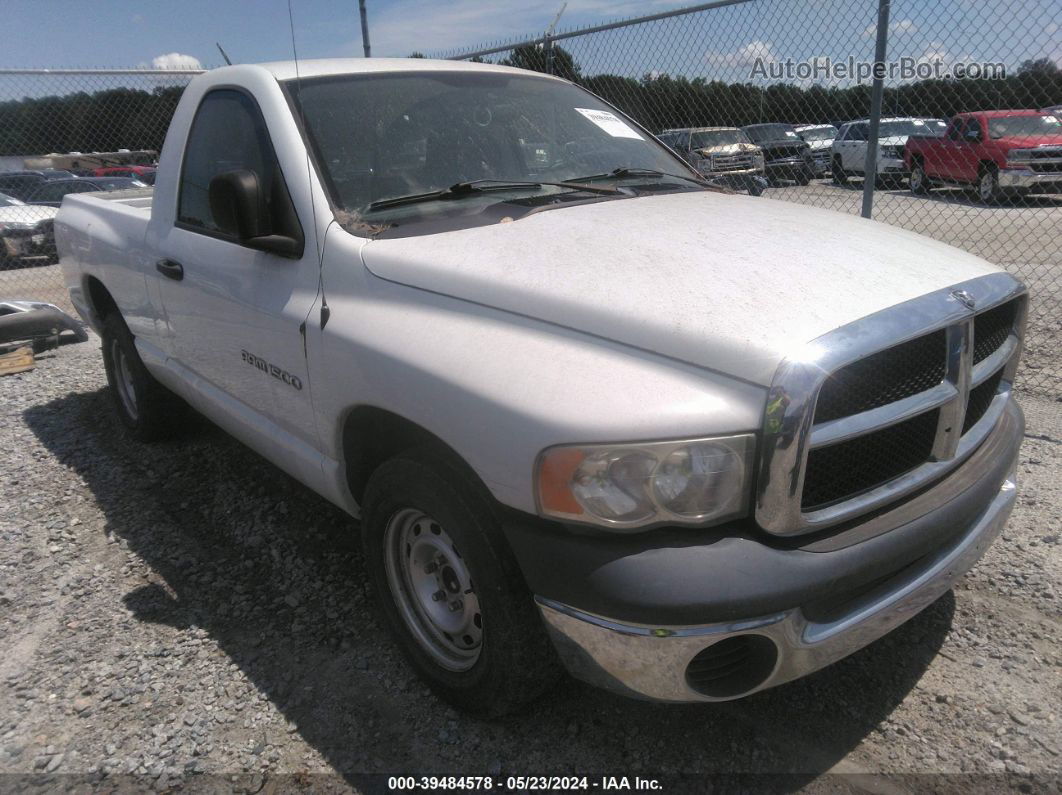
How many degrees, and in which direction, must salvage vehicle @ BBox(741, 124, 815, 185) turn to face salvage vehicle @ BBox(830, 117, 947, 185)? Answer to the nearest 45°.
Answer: approximately 90° to its left

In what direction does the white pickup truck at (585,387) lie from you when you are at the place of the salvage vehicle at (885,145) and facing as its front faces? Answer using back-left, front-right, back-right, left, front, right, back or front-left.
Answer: front-right

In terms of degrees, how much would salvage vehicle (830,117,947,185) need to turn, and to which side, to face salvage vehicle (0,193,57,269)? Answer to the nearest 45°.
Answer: approximately 90° to its right

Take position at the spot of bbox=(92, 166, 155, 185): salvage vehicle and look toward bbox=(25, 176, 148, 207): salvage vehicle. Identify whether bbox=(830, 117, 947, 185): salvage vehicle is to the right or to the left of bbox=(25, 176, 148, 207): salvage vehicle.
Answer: left

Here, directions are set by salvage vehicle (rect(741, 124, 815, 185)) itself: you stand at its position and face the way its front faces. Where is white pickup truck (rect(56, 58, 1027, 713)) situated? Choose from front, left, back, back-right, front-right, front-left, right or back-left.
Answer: front-right

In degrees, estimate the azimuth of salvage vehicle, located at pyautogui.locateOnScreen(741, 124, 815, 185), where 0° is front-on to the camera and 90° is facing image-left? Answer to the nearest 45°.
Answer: approximately 315°

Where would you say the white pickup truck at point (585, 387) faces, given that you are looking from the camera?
facing the viewer and to the right of the viewer

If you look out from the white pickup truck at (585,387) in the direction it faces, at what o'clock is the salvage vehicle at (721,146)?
The salvage vehicle is roughly at 8 o'clock from the white pickup truck.

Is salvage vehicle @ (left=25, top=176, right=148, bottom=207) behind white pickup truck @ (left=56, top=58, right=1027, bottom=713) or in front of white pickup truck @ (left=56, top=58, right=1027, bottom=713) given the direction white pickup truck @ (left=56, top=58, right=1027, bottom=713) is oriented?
behind

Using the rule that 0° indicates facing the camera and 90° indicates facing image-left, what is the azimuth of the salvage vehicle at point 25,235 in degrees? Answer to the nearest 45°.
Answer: approximately 315°

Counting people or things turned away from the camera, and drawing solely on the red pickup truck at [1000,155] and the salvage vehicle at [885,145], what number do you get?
0

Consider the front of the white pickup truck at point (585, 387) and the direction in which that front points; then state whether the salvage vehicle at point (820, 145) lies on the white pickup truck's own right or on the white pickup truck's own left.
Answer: on the white pickup truck's own left
